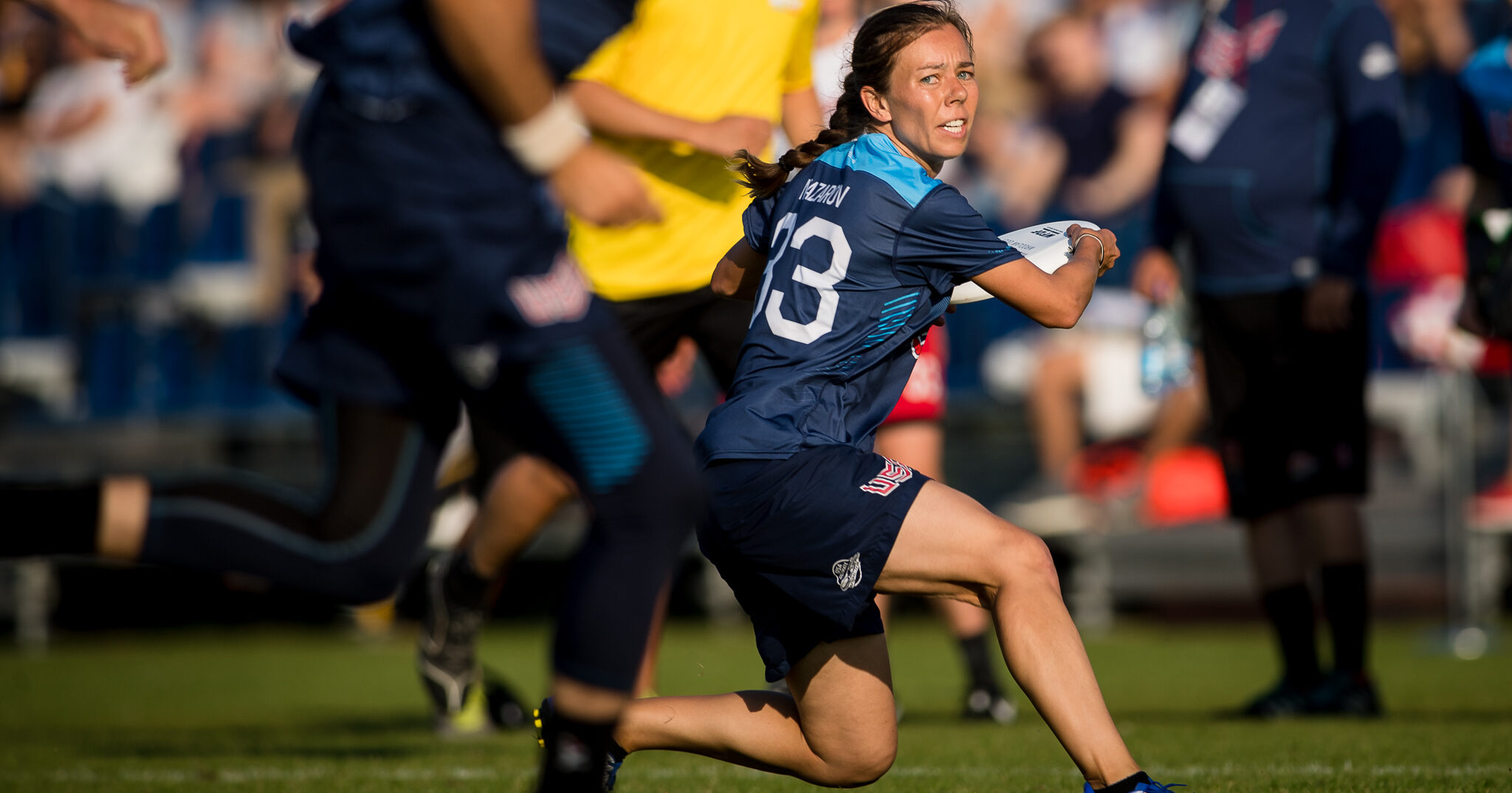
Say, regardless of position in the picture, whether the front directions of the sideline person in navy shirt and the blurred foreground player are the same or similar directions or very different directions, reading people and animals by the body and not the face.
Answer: very different directions

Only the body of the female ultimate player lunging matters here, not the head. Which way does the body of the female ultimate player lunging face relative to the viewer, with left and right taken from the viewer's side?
facing away from the viewer and to the right of the viewer
